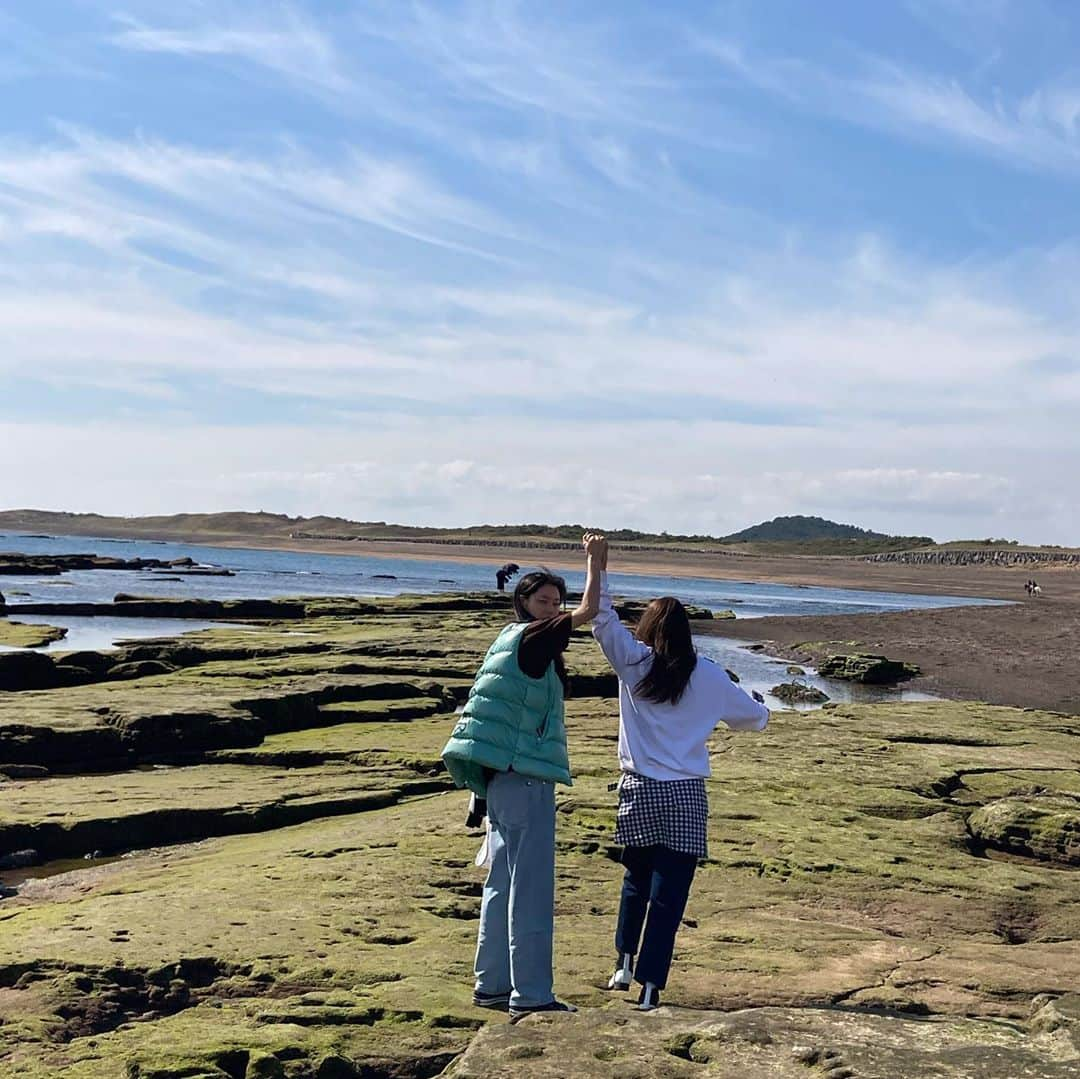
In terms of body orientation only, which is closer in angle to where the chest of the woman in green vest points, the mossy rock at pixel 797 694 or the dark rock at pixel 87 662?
the mossy rock

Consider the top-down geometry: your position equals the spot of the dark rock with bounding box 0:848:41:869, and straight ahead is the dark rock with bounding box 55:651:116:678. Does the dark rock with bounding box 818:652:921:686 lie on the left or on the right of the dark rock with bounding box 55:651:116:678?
right

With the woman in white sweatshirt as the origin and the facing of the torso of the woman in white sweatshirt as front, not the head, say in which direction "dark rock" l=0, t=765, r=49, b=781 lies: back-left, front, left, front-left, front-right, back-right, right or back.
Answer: front-left

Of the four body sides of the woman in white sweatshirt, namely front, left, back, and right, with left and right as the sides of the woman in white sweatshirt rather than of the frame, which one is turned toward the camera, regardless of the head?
back

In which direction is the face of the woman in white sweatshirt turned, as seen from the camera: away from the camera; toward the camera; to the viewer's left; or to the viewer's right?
away from the camera

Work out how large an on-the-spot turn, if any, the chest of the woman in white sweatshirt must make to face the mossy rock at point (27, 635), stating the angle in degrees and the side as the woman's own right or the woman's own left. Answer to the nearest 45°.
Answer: approximately 45° to the woman's own left

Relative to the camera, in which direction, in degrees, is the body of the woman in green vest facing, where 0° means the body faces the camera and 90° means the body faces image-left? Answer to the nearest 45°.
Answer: approximately 225°

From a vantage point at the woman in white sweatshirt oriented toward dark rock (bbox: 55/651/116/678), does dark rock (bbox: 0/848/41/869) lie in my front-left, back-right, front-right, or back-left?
front-left
